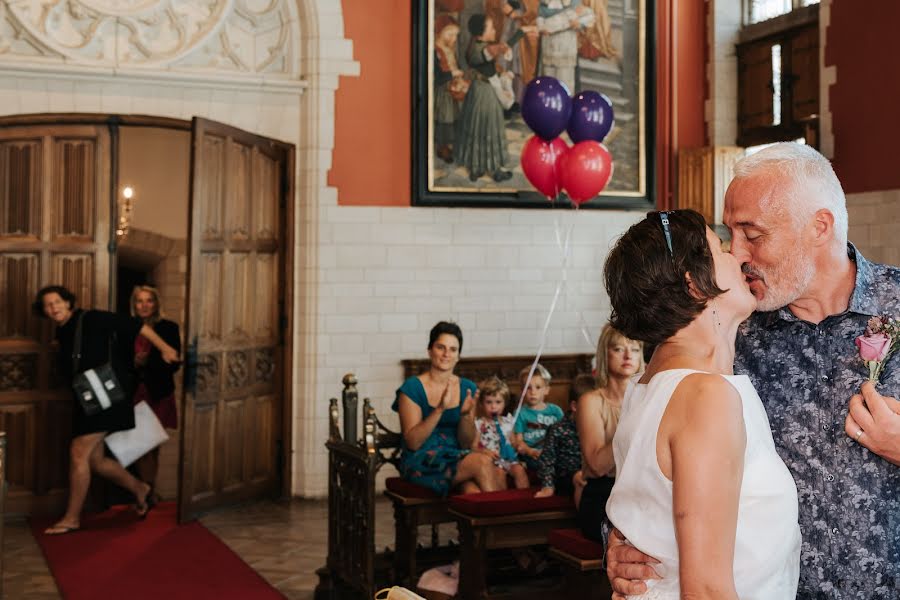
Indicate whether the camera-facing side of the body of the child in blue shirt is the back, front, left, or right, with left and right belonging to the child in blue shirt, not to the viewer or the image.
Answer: front

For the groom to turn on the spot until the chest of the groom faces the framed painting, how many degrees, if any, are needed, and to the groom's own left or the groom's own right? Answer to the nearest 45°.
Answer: approximately 135° to the groom's own right

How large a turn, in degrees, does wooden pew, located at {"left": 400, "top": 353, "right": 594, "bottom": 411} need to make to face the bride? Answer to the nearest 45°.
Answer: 0° — it already faces them

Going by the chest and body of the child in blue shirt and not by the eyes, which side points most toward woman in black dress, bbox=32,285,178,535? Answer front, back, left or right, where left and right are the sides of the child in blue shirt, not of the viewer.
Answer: right

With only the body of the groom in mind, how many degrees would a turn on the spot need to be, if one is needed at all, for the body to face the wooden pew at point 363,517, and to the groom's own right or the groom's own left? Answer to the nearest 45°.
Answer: approximately 90° to the groom's own right

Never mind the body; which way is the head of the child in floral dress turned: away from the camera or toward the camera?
toward the camera

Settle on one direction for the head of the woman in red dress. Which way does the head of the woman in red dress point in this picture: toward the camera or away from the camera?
toward the camera

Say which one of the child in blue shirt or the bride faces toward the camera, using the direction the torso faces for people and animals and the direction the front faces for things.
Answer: the child in blue shirt

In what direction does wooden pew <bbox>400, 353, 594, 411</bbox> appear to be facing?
toward the camera

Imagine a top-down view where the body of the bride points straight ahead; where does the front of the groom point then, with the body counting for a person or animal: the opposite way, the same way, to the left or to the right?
the opposite way

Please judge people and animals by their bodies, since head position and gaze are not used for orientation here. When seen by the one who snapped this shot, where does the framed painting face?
facing the viewer

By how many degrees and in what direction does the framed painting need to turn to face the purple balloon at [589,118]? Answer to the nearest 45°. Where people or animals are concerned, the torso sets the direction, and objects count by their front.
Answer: approximately 45° to its left

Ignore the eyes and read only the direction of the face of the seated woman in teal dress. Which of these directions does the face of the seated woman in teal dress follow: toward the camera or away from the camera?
toward the camera

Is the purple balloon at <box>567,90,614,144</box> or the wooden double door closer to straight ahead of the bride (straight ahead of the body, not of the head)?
the purple balloon

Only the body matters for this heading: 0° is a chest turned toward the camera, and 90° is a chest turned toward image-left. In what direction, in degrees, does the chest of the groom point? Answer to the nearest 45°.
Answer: approximately 45°

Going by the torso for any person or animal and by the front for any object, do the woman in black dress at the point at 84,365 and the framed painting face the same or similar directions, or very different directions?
same or similar directions

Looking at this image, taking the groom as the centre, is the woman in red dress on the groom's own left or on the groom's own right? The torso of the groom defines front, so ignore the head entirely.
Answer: on the groom's own right

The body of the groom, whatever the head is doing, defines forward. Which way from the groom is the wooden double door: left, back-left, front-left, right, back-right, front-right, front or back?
right

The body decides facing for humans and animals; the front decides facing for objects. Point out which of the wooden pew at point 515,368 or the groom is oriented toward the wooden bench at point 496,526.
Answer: the wooden pew
